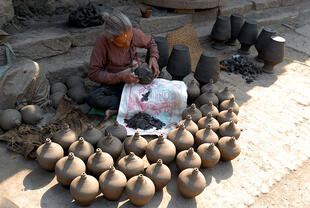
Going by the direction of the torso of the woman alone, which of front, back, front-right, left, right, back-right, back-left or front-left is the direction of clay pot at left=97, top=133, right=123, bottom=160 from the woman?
front-right

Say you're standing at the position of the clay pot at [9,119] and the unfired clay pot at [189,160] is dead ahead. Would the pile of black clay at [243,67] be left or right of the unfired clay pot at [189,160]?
left

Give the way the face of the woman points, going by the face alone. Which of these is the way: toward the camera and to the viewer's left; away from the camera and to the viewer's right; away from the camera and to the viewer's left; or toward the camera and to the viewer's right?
toward the camera and to the viewer's right

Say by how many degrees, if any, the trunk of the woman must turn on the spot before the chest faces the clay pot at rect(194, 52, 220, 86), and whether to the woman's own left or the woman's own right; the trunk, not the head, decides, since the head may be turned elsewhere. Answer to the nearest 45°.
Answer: approximately 45° to the woman's own left

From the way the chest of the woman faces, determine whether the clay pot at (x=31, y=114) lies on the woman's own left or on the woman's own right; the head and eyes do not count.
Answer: on the woman's own right

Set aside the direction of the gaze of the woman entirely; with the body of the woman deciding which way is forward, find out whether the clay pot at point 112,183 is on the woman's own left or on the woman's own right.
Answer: on the woman's own right

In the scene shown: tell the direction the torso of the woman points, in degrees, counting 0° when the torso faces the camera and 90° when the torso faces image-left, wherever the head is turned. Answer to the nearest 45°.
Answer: approximately 315°

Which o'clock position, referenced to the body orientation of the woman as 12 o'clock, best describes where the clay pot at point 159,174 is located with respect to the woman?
The clay pot is roughly at 1 o'clock from the woman.

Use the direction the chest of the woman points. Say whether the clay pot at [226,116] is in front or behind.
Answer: in front

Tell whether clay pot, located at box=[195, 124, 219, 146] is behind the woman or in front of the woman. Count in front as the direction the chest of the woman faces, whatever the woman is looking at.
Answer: in front
